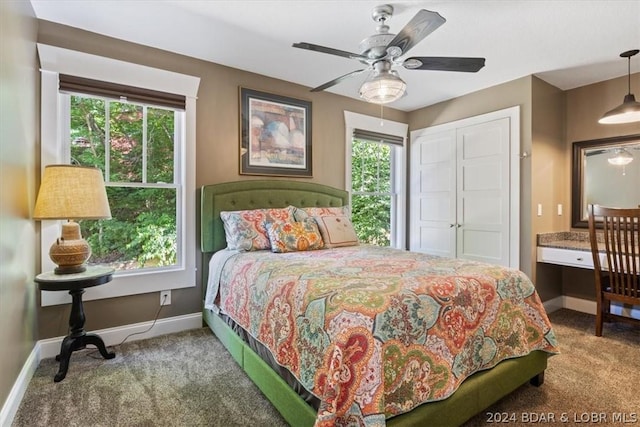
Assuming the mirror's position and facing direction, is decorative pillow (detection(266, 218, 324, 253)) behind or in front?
in front

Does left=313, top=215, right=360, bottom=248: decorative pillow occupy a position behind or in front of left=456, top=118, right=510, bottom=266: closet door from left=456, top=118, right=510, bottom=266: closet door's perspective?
in front

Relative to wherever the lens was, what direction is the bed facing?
facing the viewer and to the right of the viewer

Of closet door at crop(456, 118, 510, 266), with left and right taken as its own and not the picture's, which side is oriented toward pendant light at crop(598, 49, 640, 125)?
left

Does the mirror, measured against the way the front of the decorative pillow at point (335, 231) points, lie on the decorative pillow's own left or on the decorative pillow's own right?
on the decorative pillow's own left

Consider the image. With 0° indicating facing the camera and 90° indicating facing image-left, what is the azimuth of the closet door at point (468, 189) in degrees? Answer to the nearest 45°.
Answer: approximately 45°

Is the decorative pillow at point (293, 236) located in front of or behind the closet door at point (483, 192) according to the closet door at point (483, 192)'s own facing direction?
in front

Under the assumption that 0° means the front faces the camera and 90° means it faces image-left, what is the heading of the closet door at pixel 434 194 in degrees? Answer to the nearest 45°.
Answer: approximately 45°
